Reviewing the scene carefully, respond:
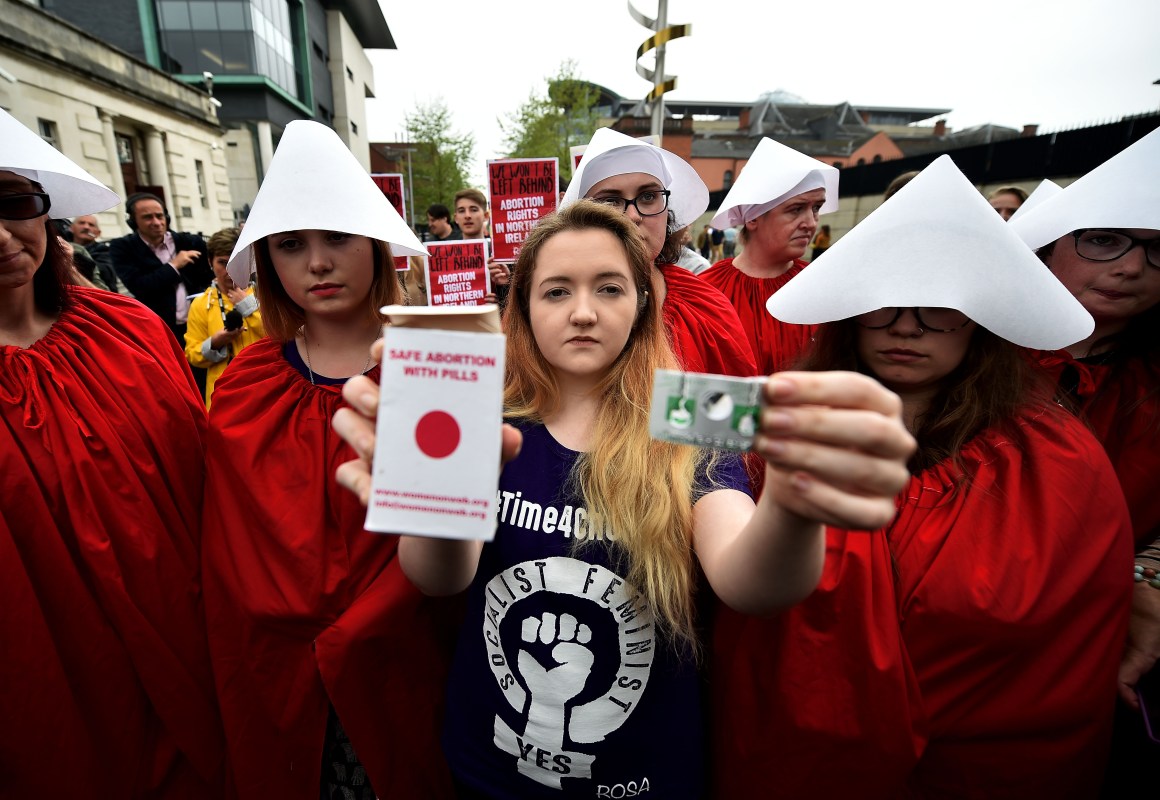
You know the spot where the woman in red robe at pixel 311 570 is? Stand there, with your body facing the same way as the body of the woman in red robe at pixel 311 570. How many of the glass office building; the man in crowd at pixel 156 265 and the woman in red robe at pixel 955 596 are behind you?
2

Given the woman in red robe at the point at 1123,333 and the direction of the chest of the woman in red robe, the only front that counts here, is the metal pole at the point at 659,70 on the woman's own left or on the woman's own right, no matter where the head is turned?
on the woman's own right

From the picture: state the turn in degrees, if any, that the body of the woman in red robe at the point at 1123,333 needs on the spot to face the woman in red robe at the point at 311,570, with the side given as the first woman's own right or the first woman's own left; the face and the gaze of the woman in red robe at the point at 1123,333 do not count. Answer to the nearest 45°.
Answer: approximately 45° to the first woman's own right

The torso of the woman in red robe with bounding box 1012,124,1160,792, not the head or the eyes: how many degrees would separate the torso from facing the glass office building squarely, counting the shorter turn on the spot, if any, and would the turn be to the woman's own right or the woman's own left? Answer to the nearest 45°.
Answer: approximately 90° to the woman's own right

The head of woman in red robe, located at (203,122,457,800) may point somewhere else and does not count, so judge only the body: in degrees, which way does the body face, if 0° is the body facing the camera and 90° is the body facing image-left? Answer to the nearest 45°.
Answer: approximately 0°

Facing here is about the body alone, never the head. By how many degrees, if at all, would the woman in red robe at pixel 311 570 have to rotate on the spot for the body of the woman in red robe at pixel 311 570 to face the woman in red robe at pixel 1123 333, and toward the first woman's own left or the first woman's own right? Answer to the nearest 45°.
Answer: approximately 90° to the first woman's own left

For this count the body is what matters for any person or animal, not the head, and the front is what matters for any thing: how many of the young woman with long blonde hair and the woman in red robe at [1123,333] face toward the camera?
2

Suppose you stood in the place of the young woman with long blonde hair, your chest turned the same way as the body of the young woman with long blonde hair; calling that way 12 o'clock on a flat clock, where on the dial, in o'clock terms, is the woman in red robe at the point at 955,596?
The woman in red robe is roughly at 9 o'clock from the young woman with long blonde hair.

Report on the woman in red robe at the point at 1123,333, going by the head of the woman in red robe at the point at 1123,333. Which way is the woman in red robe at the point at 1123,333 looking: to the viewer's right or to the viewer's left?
to the viewer's left

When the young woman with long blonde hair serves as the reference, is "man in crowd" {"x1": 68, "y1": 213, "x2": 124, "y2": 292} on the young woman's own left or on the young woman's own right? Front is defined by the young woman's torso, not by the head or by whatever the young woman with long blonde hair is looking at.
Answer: on the young woman's own right

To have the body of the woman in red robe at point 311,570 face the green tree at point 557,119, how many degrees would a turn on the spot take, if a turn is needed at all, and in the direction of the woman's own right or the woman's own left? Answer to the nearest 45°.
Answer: approximately 135° to the woman's own left

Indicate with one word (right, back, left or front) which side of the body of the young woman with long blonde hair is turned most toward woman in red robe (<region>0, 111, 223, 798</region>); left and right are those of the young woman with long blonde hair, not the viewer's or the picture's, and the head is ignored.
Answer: right
